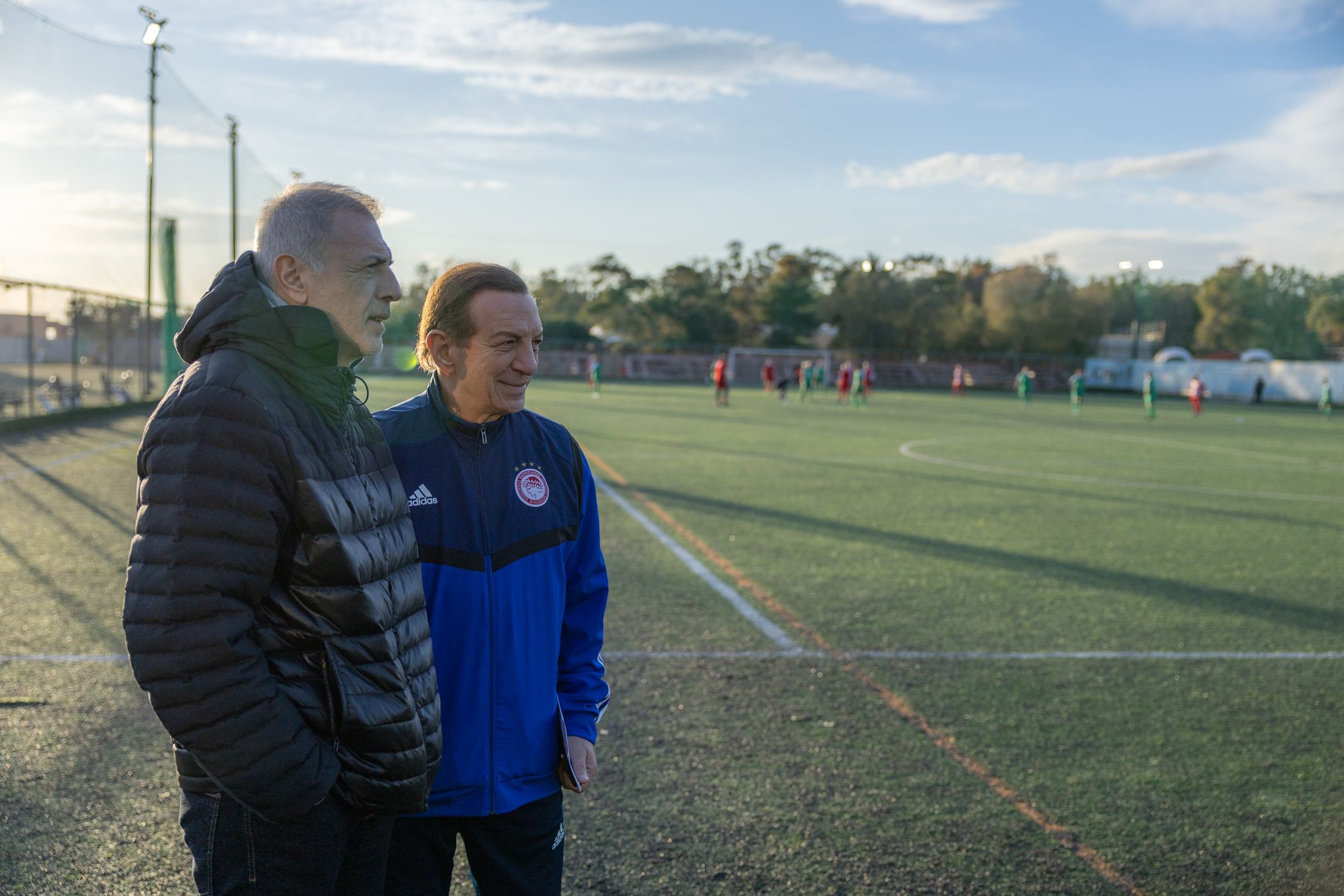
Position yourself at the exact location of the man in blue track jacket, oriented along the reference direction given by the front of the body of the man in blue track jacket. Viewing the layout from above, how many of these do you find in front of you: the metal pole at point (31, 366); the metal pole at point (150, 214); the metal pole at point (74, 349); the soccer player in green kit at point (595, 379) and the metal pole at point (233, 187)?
0

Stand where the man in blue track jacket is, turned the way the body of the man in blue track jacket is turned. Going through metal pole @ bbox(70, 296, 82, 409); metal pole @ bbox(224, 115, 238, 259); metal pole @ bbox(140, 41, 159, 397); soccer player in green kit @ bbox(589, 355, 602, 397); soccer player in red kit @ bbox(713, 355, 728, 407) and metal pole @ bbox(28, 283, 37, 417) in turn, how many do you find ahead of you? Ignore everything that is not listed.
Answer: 0

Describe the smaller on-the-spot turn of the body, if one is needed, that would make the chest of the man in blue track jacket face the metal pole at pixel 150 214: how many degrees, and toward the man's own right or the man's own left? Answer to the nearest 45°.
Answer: approximately 180°

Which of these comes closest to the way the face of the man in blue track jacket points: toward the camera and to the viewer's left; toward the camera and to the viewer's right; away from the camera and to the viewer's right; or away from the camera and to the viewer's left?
toward the camera and to the viewer's right

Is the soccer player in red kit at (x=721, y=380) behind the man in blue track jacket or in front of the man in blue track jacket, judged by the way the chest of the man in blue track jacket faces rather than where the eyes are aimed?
behind

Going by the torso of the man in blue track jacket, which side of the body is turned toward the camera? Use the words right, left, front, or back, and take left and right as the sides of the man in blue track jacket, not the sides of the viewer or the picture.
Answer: front

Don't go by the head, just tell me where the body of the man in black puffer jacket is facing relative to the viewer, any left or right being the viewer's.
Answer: facing the viewer and to the right of the viewer

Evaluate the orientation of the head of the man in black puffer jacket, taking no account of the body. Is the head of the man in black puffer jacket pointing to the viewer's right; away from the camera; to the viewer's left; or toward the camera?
to the viewer's right

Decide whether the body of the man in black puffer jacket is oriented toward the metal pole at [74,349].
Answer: no

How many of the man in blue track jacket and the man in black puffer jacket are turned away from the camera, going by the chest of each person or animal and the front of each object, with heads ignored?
0

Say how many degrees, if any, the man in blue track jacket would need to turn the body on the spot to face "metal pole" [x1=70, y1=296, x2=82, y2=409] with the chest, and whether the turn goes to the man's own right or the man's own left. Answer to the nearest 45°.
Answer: approximately 180°

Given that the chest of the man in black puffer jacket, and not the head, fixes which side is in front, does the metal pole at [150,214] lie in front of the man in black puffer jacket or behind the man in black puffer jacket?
behind
